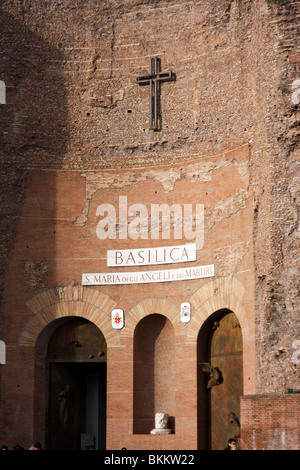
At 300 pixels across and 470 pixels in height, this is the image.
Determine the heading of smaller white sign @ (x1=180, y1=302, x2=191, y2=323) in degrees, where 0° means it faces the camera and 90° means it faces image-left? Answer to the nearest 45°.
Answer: approximately 0°

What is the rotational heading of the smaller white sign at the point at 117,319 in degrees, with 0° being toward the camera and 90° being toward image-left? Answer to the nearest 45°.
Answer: approximately 0°

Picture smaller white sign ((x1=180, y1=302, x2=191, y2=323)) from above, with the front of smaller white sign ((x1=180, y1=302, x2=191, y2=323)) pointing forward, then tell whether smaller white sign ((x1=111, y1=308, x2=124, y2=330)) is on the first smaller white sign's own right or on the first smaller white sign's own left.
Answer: on the first smaller white sign's own right

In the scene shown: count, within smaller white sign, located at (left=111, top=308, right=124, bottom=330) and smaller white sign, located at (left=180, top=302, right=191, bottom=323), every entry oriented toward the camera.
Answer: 2
